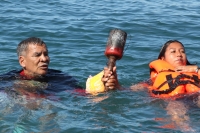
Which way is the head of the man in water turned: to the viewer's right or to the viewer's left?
to the viewer's right

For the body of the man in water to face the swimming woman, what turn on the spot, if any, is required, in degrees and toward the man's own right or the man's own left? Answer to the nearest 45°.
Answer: approximately 45° to the man's own left

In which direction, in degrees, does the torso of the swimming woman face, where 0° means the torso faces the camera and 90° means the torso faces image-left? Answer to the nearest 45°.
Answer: approximately 315°

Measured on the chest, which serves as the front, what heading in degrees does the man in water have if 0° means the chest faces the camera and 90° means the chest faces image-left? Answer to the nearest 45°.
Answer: approximately 315°

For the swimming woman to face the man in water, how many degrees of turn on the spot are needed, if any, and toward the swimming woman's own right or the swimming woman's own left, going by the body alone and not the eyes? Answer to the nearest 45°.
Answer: approximately 135° to the swimming woman's own right
